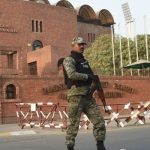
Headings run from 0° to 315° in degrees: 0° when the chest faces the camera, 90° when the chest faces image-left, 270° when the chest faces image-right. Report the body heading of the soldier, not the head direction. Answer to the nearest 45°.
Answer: approximately 315°
